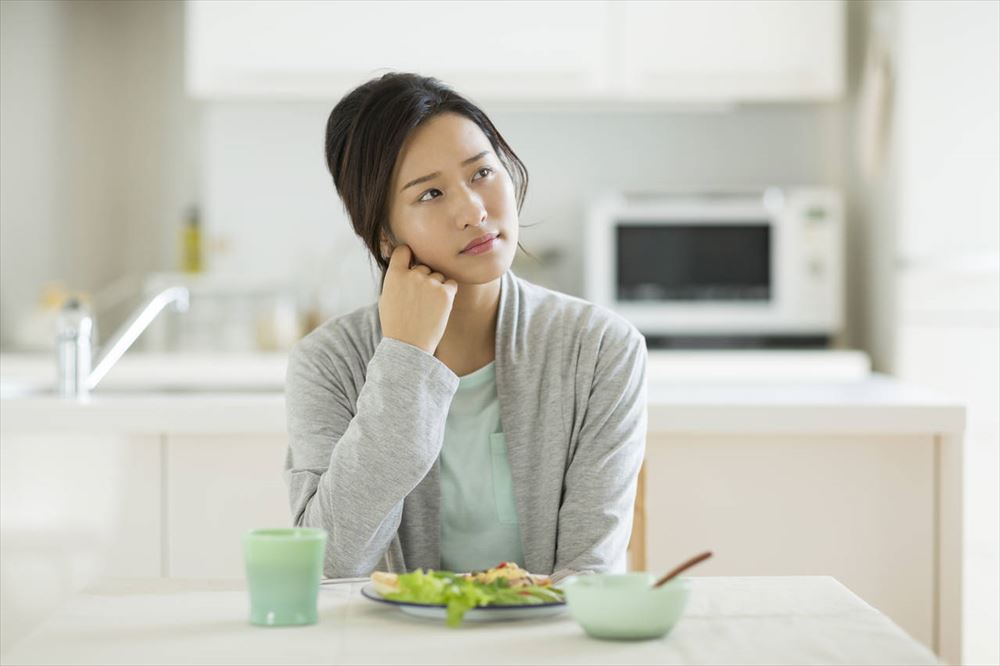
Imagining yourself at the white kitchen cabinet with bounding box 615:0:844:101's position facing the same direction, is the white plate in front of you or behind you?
in front

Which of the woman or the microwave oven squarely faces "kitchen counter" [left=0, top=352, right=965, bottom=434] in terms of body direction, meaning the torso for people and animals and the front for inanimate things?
the microwave oven

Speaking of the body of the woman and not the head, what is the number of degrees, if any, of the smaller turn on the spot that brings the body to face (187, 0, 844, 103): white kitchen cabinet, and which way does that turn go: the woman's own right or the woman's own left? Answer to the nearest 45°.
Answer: approximately 180°

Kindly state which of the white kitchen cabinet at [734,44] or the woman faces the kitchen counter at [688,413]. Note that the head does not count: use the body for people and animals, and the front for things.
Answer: the white kitchen cabinet

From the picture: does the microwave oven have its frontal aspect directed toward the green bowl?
yes

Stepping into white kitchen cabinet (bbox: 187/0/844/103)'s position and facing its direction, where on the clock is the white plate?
The white plate is roughly at 12 o'clock from the white kitchen cabinet.

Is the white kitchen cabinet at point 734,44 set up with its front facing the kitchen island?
yes

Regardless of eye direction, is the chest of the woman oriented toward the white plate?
yes

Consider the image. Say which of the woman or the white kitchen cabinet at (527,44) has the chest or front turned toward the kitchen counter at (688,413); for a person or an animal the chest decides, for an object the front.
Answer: the white kitchen cabinet

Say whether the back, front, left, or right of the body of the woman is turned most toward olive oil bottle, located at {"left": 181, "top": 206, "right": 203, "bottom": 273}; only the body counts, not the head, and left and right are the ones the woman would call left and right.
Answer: back

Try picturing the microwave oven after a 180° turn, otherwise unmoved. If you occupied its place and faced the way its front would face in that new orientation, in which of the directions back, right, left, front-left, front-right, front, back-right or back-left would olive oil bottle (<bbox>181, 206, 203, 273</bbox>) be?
left
